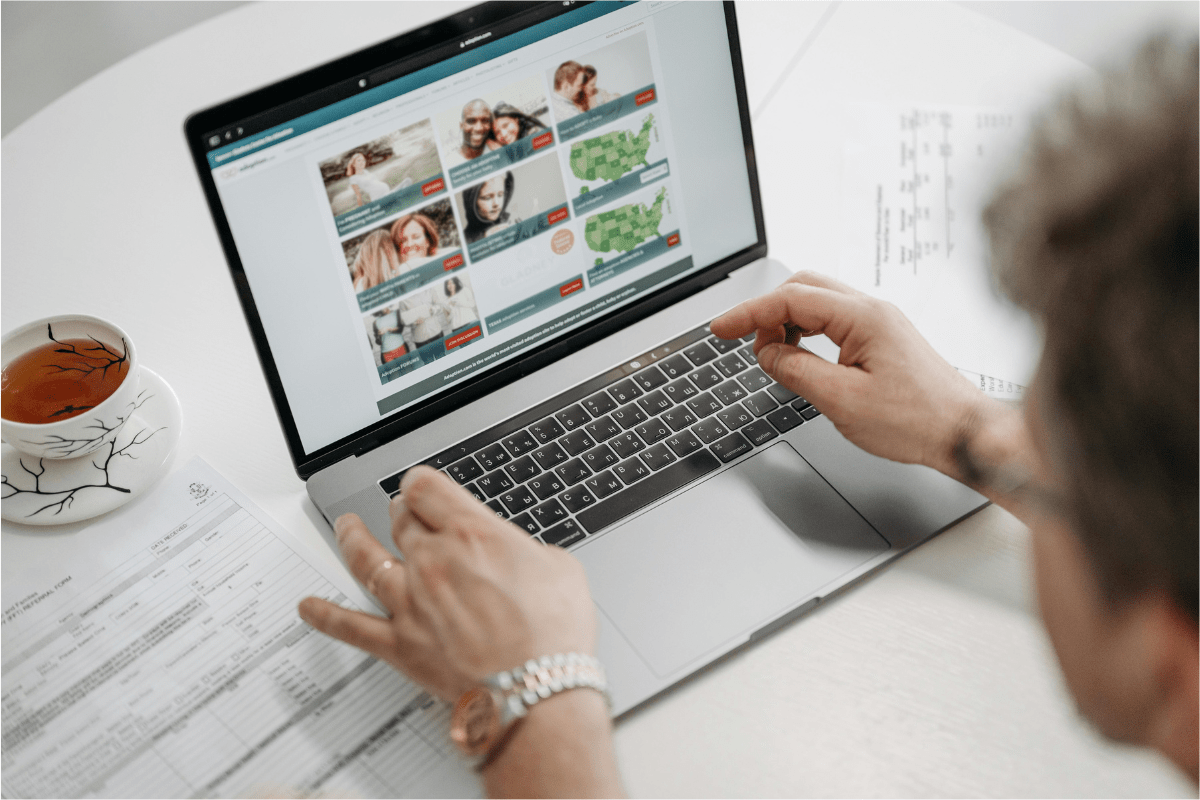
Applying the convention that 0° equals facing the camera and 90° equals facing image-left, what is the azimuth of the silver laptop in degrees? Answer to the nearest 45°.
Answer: approximately 315°

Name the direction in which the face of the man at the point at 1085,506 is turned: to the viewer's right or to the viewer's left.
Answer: to the viewer's left

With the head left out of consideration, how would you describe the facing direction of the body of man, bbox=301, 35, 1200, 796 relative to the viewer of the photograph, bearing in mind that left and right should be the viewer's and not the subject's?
facing away from the viewer and to the left of the viewer

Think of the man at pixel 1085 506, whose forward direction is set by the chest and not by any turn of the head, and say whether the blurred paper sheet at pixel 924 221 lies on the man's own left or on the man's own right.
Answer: on the man's own right

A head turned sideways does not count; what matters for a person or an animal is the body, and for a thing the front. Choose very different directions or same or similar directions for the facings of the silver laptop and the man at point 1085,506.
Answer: very different directions
